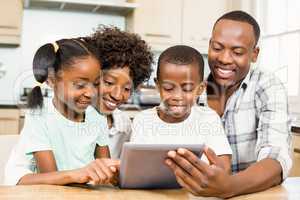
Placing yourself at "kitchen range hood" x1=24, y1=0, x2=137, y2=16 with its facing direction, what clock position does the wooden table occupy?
The wooden table is roughly at 12 o'clock from the kitchen range hood.

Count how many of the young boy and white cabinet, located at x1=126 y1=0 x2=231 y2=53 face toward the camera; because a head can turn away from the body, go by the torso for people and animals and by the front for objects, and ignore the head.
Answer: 2

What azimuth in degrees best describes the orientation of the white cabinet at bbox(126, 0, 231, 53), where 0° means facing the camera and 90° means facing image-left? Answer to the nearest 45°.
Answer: approximately 0°

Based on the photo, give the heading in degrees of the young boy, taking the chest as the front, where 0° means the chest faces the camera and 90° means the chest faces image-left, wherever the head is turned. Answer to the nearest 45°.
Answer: approximately 0°

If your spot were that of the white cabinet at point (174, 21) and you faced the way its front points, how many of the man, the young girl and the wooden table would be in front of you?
3

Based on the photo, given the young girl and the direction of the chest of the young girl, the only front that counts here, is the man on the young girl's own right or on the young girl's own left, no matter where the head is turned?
on the young girl's own left

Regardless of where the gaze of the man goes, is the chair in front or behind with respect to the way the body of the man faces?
in front

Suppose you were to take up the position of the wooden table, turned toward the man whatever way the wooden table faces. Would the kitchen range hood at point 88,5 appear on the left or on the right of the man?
left

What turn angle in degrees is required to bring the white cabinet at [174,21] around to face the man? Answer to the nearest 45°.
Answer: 0° — it already faces them

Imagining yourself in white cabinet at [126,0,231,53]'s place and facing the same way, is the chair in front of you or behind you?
in front
